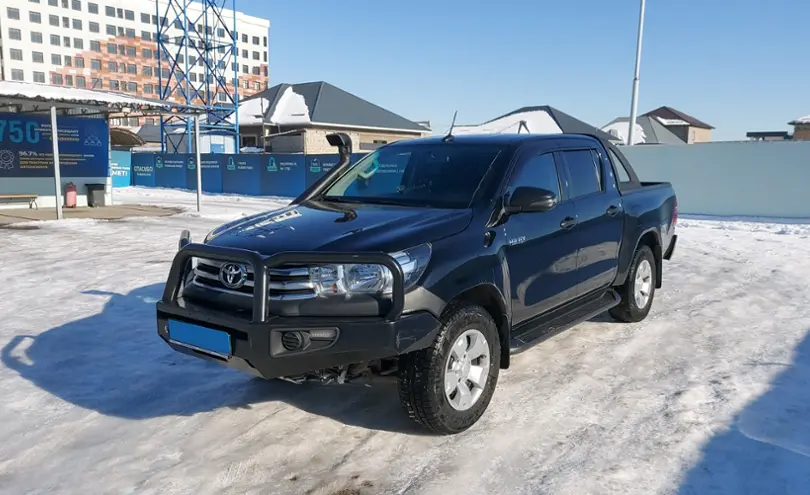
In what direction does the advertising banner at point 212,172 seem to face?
toward the camera

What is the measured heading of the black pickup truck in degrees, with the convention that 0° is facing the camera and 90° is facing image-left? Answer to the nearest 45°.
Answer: approximately 45°

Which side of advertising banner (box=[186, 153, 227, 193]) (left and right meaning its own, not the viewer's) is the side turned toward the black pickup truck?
front

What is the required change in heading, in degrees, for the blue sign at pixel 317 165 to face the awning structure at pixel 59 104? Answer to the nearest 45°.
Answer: approximately 45° to its right

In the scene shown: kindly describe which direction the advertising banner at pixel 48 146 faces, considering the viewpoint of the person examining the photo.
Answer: facing the viewer

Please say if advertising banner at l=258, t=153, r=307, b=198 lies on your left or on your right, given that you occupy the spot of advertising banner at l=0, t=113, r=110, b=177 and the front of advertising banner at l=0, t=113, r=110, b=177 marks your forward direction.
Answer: on your left

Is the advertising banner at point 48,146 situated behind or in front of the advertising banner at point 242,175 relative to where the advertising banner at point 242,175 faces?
in front

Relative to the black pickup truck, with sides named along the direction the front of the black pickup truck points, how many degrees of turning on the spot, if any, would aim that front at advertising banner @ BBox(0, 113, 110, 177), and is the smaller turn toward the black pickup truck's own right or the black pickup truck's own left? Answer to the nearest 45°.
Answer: approximately 90° to the black pickup truck's own right

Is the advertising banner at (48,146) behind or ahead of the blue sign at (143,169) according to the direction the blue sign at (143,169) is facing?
ahead

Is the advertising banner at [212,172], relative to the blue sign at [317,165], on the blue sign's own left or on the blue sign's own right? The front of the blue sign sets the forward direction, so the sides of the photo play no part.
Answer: on the blue sign's own right

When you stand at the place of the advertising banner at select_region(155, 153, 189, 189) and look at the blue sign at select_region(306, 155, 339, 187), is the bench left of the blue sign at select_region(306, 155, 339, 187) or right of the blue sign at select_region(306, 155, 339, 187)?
right

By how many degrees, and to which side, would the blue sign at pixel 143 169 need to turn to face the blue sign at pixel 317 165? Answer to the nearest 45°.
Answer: approximately 45° to its left

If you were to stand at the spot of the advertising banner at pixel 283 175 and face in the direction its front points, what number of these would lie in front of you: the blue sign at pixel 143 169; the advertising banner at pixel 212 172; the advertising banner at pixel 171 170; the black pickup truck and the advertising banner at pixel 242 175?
1

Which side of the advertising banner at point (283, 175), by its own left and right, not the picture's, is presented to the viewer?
front
